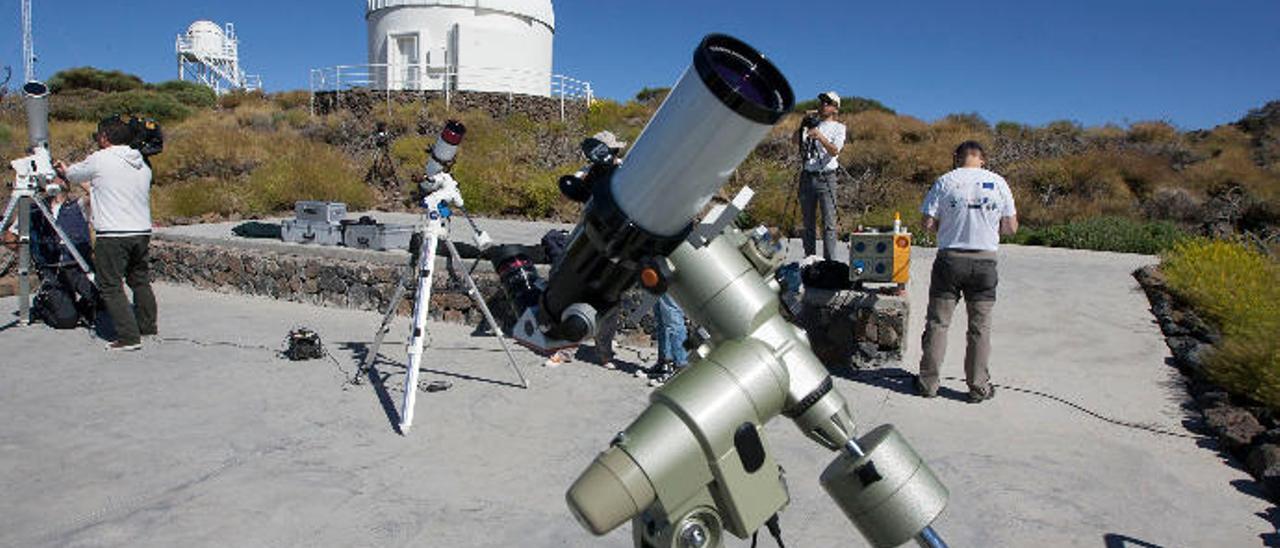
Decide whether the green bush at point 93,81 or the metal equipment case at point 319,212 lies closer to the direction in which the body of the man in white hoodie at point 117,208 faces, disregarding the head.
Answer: the green bush

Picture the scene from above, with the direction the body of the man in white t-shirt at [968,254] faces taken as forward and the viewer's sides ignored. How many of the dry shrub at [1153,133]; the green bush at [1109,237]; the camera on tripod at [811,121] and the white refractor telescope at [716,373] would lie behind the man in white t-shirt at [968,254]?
1

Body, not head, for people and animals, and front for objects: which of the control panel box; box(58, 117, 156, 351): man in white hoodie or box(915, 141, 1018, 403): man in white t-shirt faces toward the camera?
the control panel box

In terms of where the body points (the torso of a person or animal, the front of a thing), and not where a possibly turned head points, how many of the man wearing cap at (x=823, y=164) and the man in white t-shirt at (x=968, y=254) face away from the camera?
1

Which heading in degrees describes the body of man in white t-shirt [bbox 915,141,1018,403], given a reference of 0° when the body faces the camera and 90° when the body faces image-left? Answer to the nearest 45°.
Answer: approximately 180°

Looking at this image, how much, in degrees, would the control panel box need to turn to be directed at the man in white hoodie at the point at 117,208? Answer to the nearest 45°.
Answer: approximately 90° to its right

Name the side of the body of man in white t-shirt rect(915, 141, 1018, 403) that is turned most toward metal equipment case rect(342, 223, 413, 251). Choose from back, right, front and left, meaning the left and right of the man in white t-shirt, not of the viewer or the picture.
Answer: left

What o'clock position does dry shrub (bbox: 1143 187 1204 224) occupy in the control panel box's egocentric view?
The dry shrub is roughly at 7 o'clock from the control panel box.

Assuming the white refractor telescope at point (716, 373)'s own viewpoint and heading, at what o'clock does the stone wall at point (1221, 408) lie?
The stone wall is roughly at 9 o'clock from the white refractor telescope.

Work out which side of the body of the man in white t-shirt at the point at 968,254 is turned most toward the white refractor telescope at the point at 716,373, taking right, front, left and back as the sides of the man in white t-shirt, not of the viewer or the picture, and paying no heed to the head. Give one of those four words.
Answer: back

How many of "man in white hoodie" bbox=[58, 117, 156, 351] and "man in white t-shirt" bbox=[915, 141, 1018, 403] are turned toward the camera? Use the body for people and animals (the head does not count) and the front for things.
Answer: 0

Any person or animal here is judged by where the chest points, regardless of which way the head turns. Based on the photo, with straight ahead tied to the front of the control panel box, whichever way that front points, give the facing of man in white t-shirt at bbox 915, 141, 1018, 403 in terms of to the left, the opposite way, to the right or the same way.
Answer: the opposite way

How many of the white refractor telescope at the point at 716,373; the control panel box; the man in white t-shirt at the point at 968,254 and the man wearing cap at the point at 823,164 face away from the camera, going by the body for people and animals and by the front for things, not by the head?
1

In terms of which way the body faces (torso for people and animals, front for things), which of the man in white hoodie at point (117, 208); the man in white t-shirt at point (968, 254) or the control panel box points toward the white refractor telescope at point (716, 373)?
the control panel box

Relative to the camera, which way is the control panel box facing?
toward the camera

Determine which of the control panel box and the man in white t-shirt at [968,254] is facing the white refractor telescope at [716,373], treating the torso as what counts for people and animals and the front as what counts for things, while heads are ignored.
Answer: the control panel box

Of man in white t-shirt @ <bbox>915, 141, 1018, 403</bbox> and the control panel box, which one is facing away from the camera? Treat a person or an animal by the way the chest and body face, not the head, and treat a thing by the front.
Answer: the man in white t-shirt
